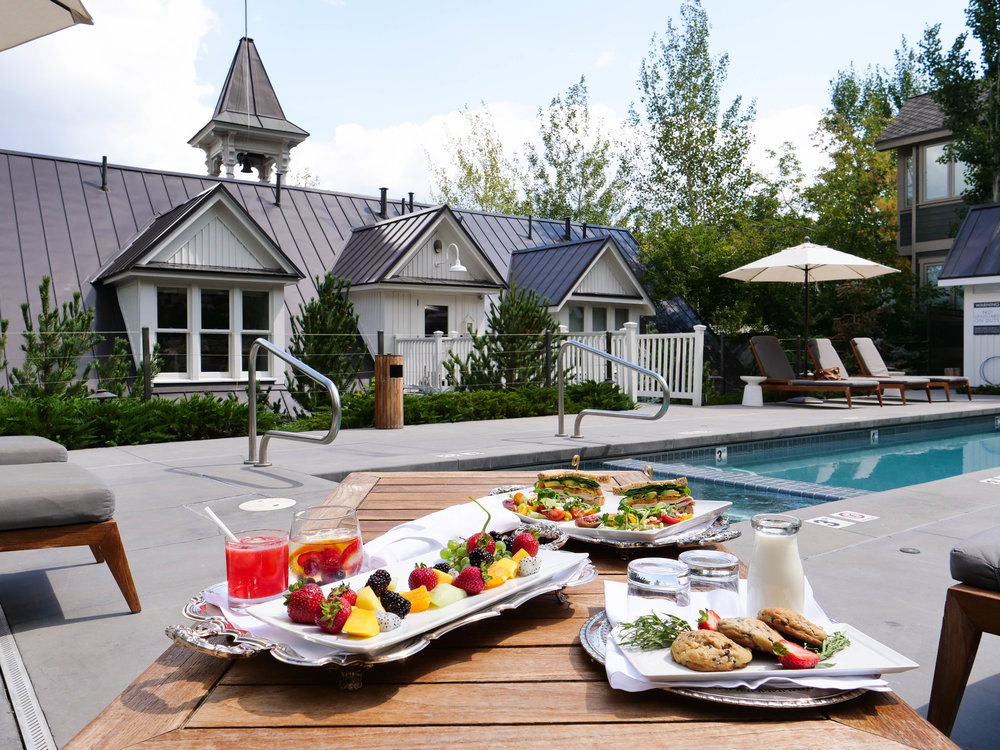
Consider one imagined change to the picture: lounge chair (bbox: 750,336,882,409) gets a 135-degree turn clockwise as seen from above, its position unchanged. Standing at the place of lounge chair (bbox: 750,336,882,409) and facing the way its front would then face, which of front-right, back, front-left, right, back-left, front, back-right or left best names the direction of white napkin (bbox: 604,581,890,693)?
left

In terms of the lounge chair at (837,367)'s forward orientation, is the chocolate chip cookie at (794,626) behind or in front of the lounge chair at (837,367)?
in front

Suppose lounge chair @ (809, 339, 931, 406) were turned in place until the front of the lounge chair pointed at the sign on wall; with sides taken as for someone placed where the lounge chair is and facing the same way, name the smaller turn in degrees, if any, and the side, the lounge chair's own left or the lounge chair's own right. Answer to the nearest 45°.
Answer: approximately 90° to the lounge chair's own left

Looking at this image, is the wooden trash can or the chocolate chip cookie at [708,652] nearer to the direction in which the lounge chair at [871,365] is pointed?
the chocolate chip cookie

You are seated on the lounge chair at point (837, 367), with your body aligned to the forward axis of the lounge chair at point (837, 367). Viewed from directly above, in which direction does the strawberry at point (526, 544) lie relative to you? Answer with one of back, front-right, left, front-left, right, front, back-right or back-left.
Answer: front-right

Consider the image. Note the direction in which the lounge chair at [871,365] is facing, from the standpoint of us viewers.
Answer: facing the viewer and to the right of the viewer

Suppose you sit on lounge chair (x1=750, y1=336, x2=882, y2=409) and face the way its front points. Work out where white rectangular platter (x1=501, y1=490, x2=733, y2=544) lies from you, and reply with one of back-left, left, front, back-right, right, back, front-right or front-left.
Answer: front-right

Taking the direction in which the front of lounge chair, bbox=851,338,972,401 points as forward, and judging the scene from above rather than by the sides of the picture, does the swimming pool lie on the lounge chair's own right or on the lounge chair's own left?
on the lounge chair's own right

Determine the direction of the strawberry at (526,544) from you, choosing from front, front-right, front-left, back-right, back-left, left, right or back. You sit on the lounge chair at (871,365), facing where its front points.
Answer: front-right

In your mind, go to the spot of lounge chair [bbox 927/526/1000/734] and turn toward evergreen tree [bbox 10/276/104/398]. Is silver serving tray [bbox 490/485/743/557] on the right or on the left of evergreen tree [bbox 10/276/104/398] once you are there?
left

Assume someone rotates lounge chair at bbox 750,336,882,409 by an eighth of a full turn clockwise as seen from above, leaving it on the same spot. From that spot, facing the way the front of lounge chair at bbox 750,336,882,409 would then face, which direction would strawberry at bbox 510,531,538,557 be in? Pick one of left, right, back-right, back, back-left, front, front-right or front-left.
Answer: front

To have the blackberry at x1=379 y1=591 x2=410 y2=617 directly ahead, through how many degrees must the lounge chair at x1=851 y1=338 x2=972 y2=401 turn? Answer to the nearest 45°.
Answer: approximately 45° to its right

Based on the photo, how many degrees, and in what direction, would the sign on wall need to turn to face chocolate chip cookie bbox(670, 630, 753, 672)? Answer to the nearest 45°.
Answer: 0° — it already faces it

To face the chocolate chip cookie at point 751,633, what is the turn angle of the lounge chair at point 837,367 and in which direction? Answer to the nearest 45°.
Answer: approximately 45° to its right
